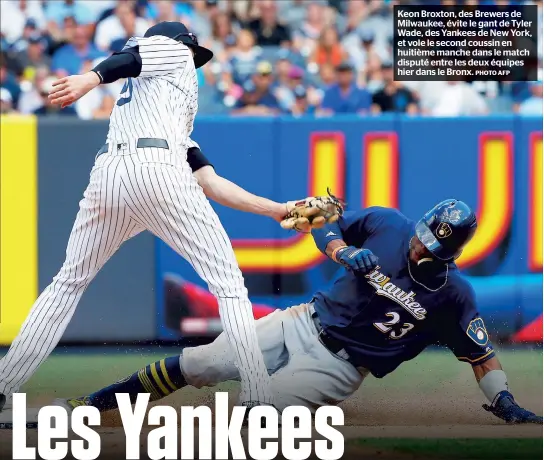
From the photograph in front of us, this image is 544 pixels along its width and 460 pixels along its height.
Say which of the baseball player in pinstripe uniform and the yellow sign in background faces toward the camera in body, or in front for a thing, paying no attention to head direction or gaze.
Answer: the yellow sign in background

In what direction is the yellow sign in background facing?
toward the camera

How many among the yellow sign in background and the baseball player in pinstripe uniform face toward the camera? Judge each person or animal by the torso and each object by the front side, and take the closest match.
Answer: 1

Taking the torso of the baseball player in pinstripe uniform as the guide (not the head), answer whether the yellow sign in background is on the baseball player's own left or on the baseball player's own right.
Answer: on the baseball player's own left

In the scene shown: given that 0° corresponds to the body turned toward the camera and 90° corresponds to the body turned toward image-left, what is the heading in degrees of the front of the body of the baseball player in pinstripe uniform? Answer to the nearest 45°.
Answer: approximately 225°

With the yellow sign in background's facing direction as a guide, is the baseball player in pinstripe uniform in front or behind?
in front
